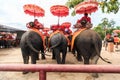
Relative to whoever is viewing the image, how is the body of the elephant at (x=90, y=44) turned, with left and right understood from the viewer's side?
facing away from the viewer

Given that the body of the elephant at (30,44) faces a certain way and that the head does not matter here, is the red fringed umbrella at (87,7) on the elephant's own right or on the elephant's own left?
on the elephant's own right

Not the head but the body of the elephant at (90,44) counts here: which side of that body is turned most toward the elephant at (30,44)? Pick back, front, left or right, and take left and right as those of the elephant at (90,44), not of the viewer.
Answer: left

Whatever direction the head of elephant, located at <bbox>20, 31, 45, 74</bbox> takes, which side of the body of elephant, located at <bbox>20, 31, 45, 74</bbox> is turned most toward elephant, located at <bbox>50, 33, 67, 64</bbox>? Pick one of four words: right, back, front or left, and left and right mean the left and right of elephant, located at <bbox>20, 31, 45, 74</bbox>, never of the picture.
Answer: right

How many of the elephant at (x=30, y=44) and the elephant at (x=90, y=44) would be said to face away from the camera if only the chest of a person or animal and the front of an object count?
2

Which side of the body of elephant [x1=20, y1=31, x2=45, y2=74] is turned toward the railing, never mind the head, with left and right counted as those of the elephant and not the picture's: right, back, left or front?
back

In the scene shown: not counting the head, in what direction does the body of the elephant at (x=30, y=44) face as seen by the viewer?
away from the camera

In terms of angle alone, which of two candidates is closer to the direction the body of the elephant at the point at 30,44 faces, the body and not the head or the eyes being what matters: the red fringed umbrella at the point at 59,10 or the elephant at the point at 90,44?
the red fringed umbrella

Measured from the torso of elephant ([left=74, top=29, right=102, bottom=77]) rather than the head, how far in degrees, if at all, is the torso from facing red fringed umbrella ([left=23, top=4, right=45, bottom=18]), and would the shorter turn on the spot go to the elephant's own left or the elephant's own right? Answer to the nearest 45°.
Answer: approximately 45° to the elephant's own left
